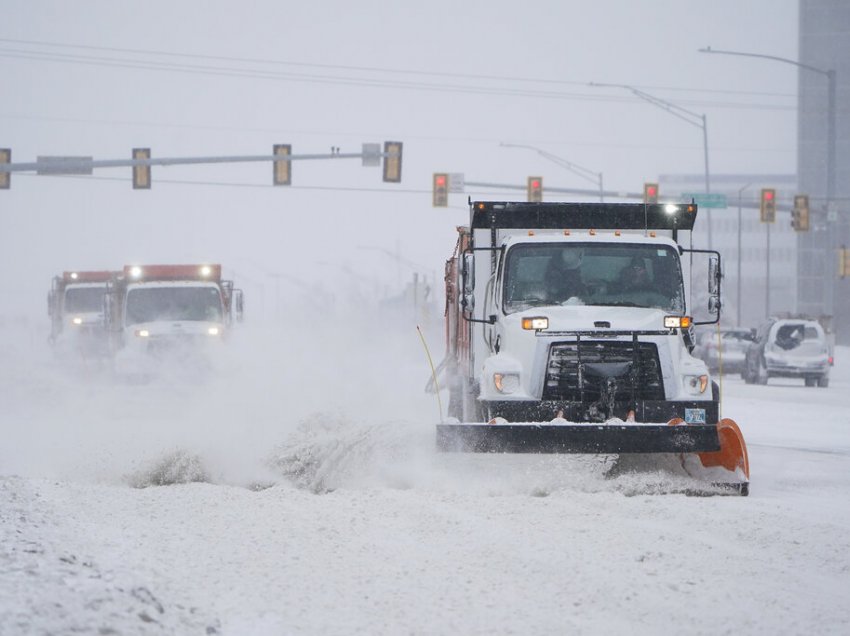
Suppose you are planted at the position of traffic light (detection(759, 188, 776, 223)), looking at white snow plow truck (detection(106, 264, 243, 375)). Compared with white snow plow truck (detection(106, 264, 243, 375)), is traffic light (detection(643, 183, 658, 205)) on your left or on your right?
right

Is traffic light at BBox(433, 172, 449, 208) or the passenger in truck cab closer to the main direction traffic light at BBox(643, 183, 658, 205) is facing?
the passenger in truck cab

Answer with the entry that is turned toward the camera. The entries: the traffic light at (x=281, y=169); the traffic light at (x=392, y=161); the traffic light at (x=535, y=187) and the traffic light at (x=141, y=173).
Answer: the traffic light at (x=535, y=187)

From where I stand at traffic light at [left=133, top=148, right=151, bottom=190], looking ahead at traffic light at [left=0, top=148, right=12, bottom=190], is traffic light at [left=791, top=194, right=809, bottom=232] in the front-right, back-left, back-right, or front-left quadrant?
back-right

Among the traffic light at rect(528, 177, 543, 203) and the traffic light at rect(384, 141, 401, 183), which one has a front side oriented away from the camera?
the traffic light at rect(384, 141, 401, 183)

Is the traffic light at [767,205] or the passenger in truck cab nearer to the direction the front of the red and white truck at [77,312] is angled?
the passenger in truck cab

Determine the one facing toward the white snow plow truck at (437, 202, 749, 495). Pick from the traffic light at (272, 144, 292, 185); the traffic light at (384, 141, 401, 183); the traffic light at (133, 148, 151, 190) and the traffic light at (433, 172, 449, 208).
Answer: the traffic light at (433, 172, 449, 208)

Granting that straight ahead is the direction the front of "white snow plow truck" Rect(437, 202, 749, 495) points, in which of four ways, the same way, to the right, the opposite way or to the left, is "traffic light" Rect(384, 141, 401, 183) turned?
the opposite way

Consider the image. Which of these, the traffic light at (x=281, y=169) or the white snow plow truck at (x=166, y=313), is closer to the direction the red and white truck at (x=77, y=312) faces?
the white snow plow truck

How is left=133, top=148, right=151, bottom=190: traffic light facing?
away from the camera

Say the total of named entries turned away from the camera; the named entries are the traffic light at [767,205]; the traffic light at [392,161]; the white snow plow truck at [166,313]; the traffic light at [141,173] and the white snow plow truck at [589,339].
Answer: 2
